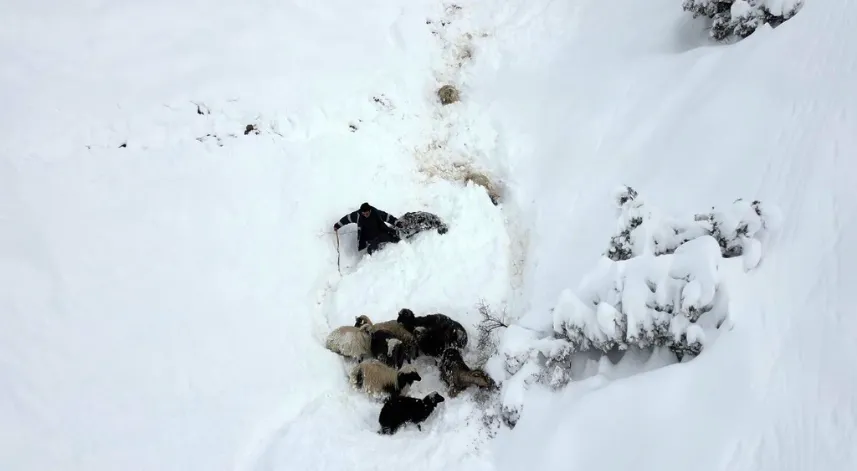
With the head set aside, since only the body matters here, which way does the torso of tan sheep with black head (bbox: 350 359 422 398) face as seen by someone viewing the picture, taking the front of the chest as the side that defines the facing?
to the viewer's right

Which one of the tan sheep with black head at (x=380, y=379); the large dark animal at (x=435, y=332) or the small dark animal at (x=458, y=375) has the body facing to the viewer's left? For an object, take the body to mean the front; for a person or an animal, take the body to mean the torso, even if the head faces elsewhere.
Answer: the large dark animal at (x=435, y=332)

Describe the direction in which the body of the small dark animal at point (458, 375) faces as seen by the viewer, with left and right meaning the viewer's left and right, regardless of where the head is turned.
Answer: facing to the right of the viewer

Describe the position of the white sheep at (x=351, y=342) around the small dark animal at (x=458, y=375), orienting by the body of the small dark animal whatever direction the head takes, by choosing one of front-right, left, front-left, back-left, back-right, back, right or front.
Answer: back

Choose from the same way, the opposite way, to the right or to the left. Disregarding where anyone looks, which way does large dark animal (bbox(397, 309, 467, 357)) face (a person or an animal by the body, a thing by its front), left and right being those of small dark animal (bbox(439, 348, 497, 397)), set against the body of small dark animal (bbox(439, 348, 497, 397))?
the opposite way

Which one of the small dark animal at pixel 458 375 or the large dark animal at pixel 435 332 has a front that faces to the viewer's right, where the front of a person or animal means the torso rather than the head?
the small dark animal at pixel 458 375

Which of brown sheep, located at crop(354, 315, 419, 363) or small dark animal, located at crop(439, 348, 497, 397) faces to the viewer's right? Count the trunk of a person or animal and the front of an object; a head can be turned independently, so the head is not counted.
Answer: small dark animal, located at crop(439, 348, 497, 397)

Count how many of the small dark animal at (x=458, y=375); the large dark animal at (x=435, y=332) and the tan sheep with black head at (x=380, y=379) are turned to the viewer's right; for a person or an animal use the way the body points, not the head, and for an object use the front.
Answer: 2

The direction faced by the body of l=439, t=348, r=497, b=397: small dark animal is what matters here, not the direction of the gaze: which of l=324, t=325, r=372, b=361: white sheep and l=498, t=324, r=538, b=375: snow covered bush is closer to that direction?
the snow covered bush

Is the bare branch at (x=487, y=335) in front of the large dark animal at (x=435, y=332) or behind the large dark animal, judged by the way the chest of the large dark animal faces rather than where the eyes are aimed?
behind

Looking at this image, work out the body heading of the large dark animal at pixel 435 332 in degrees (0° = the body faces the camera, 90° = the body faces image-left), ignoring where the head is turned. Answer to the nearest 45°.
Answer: approximately 90°

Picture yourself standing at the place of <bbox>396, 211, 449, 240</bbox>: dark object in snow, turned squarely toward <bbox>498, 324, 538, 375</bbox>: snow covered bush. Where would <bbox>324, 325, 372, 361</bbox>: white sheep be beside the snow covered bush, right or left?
right
